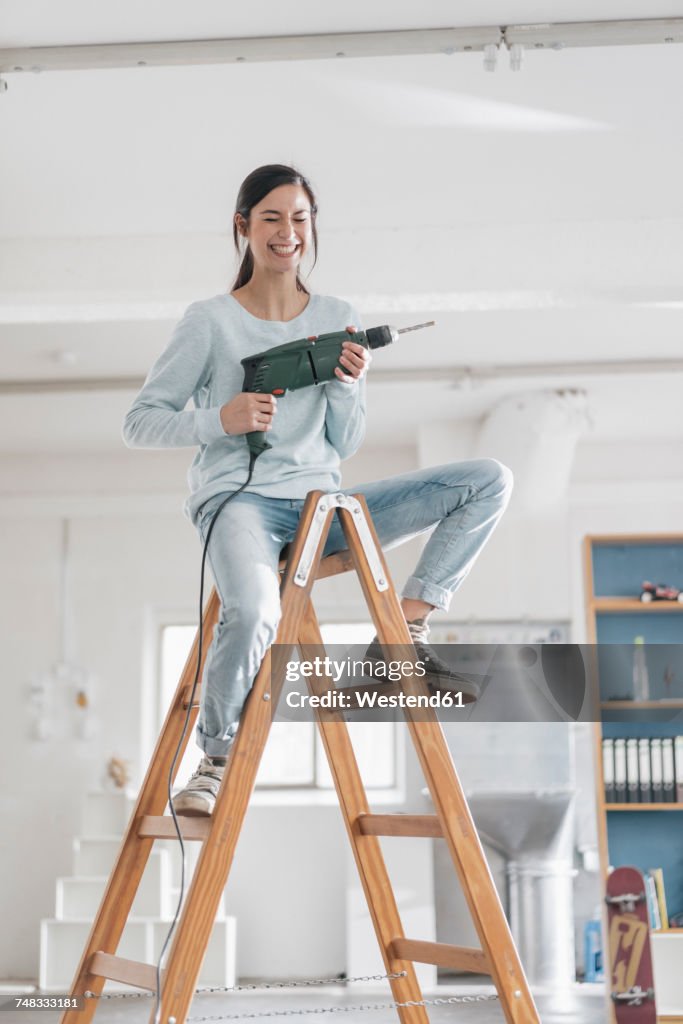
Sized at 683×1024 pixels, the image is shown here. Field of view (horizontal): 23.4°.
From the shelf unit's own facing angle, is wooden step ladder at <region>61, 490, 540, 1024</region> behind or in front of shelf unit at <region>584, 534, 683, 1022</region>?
in front

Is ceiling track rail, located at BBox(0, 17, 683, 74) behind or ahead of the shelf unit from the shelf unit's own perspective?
ahead

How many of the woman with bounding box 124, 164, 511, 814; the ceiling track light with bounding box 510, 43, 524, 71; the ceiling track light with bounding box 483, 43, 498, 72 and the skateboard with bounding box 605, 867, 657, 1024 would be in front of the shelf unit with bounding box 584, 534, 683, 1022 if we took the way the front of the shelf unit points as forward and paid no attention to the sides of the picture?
4

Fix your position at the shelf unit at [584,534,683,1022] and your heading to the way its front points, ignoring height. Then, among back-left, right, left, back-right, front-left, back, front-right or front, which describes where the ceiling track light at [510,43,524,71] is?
front

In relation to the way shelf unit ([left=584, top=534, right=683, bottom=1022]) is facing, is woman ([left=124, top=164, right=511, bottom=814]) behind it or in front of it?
in front

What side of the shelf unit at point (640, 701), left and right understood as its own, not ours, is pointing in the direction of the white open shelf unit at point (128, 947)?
right

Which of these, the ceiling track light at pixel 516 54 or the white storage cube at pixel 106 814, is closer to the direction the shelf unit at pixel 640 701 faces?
the ceiling track light

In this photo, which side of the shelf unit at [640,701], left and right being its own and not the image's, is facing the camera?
front
